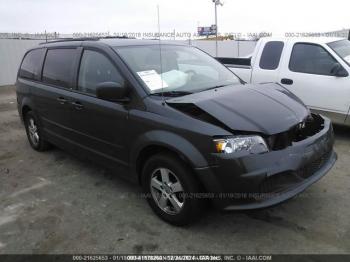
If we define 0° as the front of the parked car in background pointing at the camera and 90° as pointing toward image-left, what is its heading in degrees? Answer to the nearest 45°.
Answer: approximately 315°

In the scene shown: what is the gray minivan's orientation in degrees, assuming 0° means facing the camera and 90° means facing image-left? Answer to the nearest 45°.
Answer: approximately 315°

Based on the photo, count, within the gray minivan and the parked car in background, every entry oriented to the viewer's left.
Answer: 0

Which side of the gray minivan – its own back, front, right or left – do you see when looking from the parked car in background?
left
